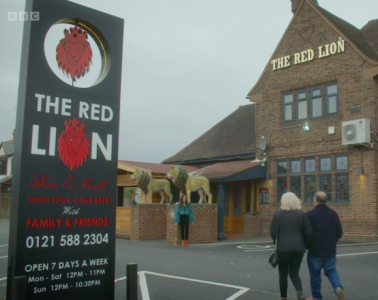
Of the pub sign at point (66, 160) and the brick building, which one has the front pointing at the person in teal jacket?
the brick building

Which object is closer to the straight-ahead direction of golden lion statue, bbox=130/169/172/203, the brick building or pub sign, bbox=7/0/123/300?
the pub sign

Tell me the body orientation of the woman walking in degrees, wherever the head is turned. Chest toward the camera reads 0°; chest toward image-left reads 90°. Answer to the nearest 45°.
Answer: approximately 180°

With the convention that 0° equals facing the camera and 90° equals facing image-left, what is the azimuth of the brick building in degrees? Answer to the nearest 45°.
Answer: approximately 45°

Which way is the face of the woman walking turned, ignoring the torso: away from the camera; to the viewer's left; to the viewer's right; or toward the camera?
away from the camera

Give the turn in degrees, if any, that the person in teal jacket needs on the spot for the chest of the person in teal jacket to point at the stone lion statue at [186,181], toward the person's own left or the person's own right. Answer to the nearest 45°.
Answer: approximately 180°

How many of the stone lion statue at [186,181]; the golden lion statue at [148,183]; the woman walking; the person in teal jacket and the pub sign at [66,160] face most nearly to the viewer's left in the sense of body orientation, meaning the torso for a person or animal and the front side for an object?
2

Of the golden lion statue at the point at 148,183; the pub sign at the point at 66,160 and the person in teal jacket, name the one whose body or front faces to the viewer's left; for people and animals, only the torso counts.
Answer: the golden lion statue

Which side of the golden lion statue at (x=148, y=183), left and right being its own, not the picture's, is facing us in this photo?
left

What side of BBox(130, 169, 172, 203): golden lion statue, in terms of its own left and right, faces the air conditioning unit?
back

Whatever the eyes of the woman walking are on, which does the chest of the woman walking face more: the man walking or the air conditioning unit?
the air conditioning unit

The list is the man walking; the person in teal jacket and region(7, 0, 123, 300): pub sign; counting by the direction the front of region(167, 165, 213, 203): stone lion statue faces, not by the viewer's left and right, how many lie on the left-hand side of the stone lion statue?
3

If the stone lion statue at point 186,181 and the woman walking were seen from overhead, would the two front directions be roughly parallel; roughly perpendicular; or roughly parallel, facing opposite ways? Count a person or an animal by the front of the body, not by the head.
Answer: roughly perpendicular

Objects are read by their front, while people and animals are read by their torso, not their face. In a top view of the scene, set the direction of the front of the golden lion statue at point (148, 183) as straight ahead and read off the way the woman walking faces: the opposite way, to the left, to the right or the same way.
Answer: to the right

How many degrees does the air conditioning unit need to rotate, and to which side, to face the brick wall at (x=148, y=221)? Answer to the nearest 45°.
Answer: approximately 45° to its right
